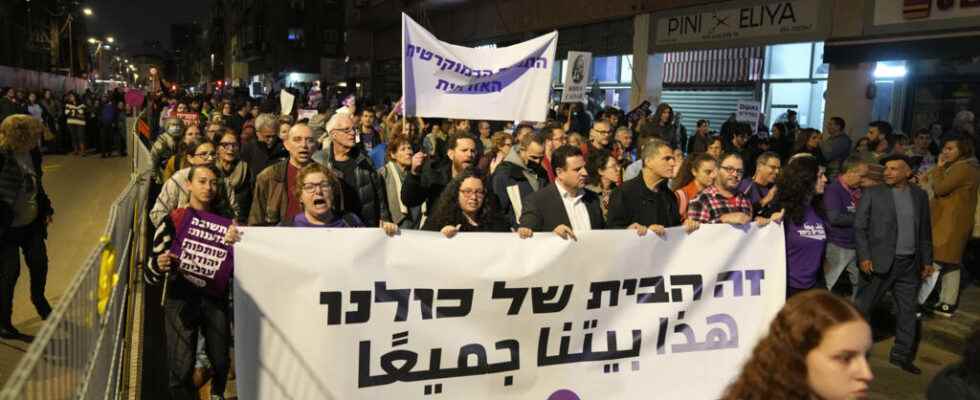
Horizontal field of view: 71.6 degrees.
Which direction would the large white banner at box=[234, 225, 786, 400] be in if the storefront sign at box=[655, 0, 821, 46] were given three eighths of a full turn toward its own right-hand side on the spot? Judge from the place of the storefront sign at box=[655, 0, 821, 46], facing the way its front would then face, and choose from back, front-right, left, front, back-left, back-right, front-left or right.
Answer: back

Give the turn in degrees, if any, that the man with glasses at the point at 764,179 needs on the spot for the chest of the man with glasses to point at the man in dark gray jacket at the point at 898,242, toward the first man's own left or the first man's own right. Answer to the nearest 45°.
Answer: approximately 45° to the first man's own left

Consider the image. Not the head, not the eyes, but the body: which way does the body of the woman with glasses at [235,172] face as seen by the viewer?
toward the camera

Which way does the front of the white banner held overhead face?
toward the camera

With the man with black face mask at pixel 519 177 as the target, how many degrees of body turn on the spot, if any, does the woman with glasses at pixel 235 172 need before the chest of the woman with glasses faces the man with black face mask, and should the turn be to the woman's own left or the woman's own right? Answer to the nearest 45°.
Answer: approximately 90° to the woman's own left

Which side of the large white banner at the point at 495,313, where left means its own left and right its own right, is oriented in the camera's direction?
front

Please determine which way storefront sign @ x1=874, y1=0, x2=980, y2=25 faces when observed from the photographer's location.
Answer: facing the viewer and to the left of the viewer

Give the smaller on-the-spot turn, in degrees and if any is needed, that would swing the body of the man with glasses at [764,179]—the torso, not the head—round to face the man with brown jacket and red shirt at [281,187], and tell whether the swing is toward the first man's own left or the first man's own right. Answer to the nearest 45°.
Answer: approximately 90° to the first man's own right

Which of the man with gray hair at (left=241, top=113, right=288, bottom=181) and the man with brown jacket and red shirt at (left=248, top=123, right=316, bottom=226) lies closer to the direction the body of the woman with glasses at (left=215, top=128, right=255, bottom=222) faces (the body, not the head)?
the man with brown jacket and red shirt

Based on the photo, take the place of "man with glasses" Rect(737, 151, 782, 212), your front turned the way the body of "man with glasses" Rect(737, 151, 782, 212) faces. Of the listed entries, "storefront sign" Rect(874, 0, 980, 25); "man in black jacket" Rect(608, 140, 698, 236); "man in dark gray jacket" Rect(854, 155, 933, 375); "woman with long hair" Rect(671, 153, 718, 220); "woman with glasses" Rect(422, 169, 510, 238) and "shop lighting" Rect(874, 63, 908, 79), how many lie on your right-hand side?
3

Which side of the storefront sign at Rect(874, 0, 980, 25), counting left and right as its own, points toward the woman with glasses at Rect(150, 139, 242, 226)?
front

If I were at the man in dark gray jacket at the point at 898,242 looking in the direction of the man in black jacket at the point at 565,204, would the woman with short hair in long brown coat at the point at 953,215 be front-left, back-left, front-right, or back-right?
back-right

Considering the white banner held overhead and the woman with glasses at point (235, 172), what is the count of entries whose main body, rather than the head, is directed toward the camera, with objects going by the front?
2

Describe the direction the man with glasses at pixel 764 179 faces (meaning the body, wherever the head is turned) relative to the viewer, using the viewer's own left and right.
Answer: facing the viewer and to the right of the viewer
